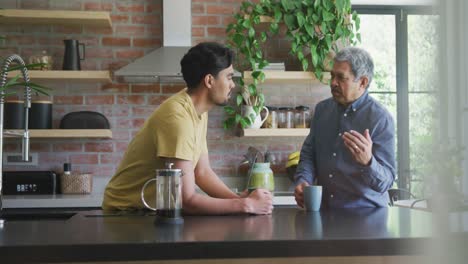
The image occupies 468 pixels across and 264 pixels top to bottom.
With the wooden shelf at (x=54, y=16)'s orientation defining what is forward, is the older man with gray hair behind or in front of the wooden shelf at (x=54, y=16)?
in front

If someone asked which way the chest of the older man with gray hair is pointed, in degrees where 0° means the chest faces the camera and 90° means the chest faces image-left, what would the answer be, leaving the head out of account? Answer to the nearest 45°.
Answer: approximately 45°

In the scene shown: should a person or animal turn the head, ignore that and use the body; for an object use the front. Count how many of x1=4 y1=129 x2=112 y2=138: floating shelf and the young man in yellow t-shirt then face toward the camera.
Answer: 1

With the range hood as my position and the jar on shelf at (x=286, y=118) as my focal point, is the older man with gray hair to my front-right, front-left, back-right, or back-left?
front-right

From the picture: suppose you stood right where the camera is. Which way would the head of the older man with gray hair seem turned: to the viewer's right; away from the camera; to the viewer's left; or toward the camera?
to the viewer's left

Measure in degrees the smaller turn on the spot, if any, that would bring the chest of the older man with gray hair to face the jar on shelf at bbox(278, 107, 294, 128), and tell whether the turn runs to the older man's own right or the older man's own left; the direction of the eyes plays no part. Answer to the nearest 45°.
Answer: approximately 135° to the older man's own right

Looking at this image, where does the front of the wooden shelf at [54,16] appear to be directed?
toward the camera

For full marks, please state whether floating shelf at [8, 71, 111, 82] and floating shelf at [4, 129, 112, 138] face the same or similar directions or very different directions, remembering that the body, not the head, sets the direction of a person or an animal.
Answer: same or similar directions

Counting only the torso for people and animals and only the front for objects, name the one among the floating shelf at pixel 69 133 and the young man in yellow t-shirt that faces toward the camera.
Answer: the floating shelf

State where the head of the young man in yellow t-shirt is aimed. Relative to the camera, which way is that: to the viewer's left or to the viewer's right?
to the viewer's right

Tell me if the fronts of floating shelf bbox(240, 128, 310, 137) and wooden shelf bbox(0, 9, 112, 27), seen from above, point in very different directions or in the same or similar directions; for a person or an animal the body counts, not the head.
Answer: same or similar directions

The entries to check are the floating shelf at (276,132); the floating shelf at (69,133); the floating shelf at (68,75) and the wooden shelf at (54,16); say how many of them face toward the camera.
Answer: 4

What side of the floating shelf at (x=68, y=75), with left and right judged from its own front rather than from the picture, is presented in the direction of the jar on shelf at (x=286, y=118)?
left

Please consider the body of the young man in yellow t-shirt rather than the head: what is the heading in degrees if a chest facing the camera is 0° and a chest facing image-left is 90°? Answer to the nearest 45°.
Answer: approximately 270°

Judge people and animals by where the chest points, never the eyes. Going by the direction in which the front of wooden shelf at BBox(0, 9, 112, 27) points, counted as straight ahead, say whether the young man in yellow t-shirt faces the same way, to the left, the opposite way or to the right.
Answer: to the left

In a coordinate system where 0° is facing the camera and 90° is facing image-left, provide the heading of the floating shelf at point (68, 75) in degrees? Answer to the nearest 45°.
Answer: approximately 0°
